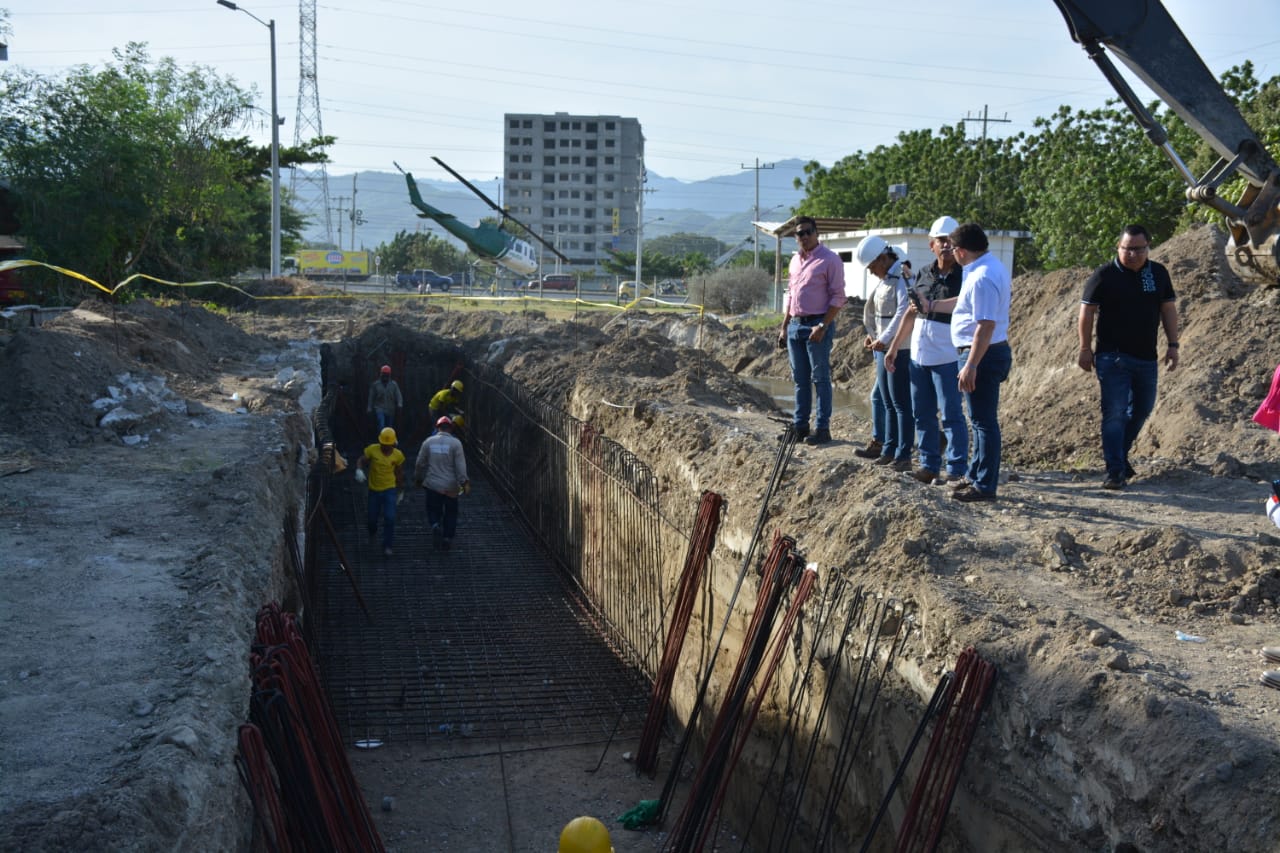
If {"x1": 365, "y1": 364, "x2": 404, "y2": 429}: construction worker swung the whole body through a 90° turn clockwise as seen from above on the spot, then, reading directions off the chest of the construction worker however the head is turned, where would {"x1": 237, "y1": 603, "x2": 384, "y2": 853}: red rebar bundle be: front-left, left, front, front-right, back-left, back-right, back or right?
left

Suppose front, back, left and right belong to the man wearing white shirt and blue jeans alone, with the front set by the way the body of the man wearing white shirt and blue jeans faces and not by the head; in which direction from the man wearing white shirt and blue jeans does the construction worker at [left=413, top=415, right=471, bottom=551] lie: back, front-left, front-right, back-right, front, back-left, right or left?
front-right

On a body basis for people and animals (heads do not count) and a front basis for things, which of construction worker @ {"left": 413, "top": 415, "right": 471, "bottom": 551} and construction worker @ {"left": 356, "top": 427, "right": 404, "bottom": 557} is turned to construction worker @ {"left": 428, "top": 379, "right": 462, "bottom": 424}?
construction worker @ {"left": 413, "top": 415, "right": 471, "bottom": 551}

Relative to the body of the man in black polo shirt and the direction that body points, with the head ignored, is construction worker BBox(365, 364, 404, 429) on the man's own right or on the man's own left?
on the man's own right

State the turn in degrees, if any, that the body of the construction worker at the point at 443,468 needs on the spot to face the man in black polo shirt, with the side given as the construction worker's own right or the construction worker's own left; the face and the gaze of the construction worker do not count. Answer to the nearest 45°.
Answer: approximately 135° to the construction worker's own right

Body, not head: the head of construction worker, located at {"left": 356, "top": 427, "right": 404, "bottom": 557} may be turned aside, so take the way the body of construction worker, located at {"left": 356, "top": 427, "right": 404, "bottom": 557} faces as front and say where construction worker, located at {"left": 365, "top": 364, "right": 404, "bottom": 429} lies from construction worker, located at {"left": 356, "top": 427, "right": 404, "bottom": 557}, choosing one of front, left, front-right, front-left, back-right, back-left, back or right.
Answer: back

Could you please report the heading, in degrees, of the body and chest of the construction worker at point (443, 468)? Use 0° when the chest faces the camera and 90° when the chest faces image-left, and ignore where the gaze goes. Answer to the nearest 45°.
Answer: approximately 180°

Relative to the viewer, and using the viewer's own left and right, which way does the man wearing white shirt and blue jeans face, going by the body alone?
facing to the left of the viewer

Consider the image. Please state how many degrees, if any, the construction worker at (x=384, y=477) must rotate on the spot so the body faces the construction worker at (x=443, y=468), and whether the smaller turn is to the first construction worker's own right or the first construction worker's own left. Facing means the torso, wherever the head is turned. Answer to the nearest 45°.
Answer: approximately 45° to the first construction worker's own left
